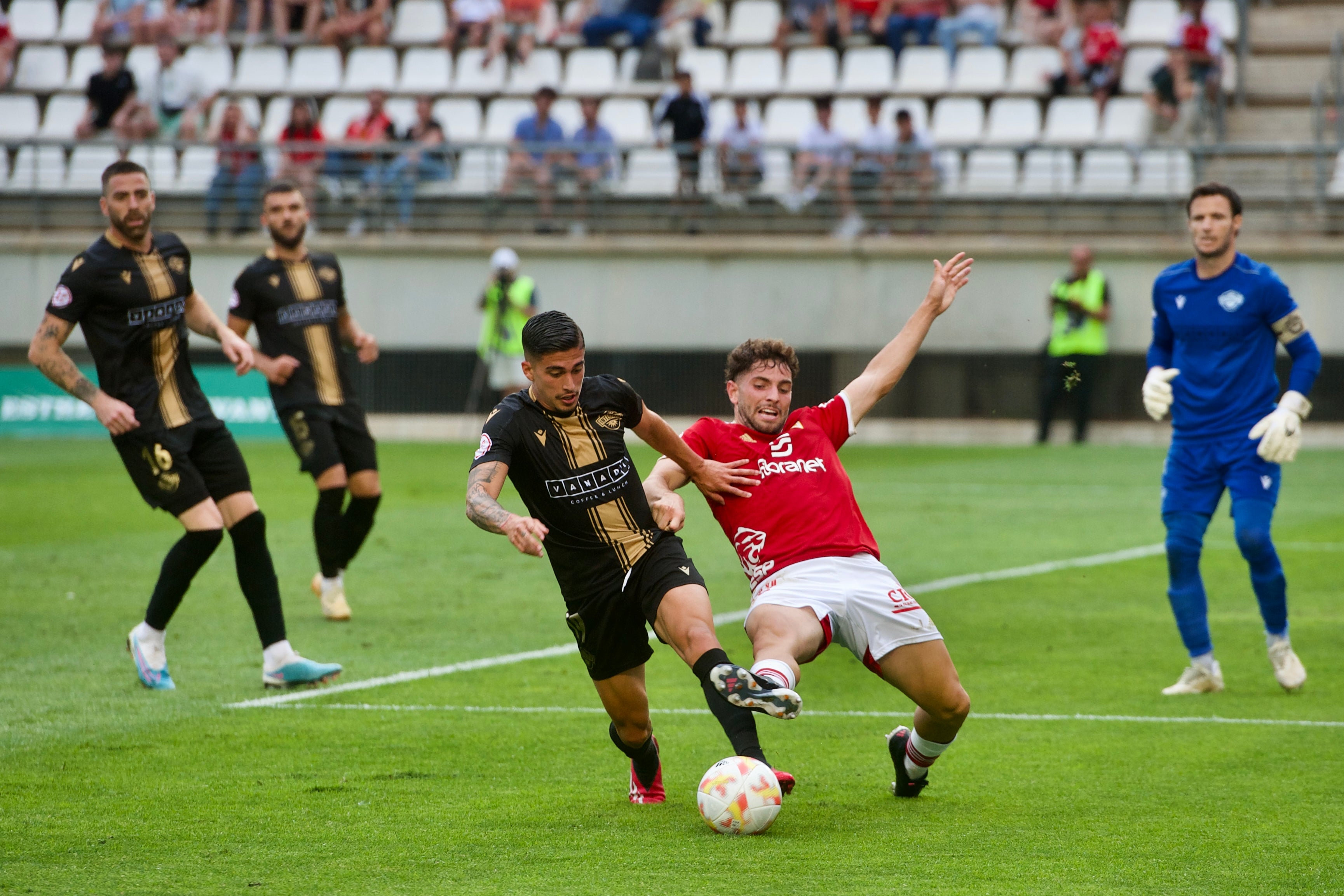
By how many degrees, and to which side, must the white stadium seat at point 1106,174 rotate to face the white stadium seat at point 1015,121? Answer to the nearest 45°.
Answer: approximately 135° to its right

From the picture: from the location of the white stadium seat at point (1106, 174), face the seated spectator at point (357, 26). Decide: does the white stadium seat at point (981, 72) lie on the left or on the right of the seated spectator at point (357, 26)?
right

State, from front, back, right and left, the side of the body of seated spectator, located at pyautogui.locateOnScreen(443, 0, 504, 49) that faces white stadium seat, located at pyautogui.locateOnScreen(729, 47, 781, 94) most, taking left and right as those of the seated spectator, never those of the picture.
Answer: left

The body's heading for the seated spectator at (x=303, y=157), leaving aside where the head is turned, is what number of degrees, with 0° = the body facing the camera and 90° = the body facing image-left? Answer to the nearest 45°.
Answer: approximately 0°

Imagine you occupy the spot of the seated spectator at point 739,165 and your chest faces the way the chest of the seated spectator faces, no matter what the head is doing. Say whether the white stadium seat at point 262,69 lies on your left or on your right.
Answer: on your right

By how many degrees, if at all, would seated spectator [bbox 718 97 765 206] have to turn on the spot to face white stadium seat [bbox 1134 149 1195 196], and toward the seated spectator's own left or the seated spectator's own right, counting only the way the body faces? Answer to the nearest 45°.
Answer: approximately 90° to the seated spectator's own left
